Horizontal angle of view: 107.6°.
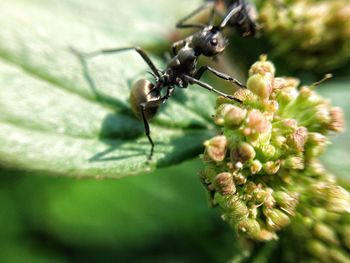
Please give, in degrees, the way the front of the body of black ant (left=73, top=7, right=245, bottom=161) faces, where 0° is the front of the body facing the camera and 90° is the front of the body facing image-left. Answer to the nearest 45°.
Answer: approximately 270°

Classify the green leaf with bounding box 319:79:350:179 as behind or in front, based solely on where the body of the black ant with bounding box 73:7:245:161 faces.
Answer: in front
